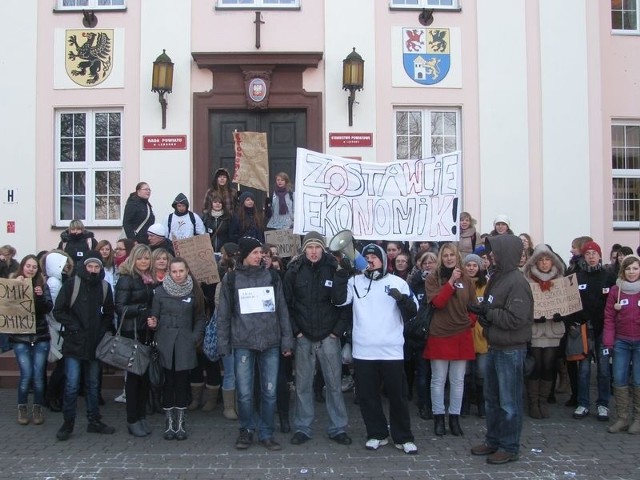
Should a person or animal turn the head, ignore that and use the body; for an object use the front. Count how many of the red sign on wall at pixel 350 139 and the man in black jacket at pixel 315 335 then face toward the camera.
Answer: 2

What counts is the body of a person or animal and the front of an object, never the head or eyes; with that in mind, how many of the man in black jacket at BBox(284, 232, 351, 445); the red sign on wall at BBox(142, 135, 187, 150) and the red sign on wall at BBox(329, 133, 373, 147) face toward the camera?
3

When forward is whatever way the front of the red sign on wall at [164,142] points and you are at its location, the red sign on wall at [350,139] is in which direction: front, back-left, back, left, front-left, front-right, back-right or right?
left

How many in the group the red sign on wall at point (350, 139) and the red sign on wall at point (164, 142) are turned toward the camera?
2

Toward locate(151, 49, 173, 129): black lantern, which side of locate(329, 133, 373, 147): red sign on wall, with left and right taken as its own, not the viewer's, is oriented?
right

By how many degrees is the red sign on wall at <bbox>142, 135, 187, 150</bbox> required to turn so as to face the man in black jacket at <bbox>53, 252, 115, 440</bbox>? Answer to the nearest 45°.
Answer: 0° — it already faces them

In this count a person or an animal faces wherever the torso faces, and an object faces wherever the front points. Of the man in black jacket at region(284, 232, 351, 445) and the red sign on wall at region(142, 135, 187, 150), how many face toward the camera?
2

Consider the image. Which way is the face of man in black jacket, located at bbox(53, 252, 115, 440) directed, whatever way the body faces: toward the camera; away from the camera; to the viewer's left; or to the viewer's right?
toward the camera

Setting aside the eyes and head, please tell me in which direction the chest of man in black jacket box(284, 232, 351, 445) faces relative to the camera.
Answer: toward the camera

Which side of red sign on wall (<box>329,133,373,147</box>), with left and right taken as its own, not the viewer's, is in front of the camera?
front

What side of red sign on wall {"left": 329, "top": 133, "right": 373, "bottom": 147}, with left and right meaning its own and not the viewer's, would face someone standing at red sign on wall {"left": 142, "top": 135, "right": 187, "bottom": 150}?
right

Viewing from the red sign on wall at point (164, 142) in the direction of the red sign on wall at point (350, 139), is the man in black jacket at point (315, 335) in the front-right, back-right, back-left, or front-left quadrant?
front-right

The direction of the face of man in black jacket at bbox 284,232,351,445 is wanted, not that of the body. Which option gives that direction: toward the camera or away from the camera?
toward the camera

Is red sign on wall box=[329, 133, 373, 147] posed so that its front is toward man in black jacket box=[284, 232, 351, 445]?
yes
